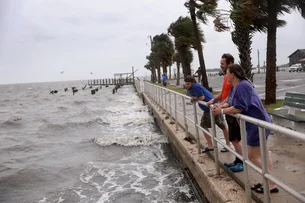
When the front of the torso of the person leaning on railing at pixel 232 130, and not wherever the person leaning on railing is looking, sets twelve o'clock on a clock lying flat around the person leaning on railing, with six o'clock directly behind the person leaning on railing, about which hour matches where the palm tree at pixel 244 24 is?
The palm tree is roughly at 3 o'clock from the person leaning on railing.

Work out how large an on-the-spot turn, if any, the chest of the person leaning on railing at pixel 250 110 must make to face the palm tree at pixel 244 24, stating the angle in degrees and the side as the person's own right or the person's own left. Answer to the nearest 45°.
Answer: approximately 90° to the person's own right

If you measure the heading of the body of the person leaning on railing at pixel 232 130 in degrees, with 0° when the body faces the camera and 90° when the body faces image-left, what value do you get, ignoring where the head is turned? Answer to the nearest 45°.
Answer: approximately 90°

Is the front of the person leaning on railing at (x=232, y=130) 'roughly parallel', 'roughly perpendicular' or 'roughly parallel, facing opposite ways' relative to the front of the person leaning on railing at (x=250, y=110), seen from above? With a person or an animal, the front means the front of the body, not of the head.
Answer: roughly parallel

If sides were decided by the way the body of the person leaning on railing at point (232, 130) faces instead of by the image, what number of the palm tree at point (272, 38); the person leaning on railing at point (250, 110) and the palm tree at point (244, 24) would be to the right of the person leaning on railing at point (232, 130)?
2

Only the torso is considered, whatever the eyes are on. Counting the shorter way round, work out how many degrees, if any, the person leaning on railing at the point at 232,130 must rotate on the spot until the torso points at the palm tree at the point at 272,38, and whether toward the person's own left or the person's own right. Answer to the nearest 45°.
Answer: approximately 90° to the person's own right

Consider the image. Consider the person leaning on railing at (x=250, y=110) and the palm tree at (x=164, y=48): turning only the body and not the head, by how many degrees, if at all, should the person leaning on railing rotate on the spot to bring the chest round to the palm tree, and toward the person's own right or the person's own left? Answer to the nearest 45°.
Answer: approximately 90° to the person's own right

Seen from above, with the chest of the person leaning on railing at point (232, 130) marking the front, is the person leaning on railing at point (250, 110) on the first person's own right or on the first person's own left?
on the first person's own left

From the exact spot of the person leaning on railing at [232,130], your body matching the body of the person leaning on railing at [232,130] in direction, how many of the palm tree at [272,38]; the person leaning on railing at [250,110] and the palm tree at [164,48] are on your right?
2

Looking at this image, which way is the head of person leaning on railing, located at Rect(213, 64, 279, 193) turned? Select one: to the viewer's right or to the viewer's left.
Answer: to the viewer's left

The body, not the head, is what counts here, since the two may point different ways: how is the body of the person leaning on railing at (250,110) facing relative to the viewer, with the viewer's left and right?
facing to the left of the viewer
